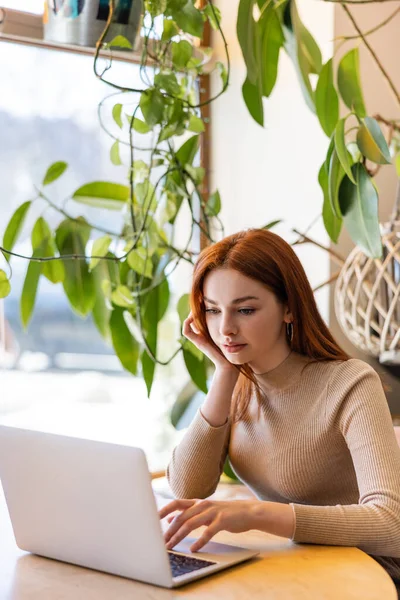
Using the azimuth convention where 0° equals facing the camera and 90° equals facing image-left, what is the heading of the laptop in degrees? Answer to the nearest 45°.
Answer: approximately 225°

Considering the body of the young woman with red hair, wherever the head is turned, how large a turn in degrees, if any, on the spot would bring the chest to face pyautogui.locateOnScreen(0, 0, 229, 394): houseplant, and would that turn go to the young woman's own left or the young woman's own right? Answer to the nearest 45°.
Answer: approximately 90° to the young woman's own right

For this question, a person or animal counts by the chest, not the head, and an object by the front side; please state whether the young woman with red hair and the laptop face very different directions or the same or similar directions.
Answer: very different directions

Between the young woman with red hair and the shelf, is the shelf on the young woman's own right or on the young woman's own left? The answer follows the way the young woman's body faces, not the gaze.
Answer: on the young woman's own right

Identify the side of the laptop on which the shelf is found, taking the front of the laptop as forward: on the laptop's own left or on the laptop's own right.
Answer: on the laptop's own left

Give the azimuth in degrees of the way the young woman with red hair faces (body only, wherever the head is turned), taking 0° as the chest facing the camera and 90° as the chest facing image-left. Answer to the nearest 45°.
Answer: approximately 45°
